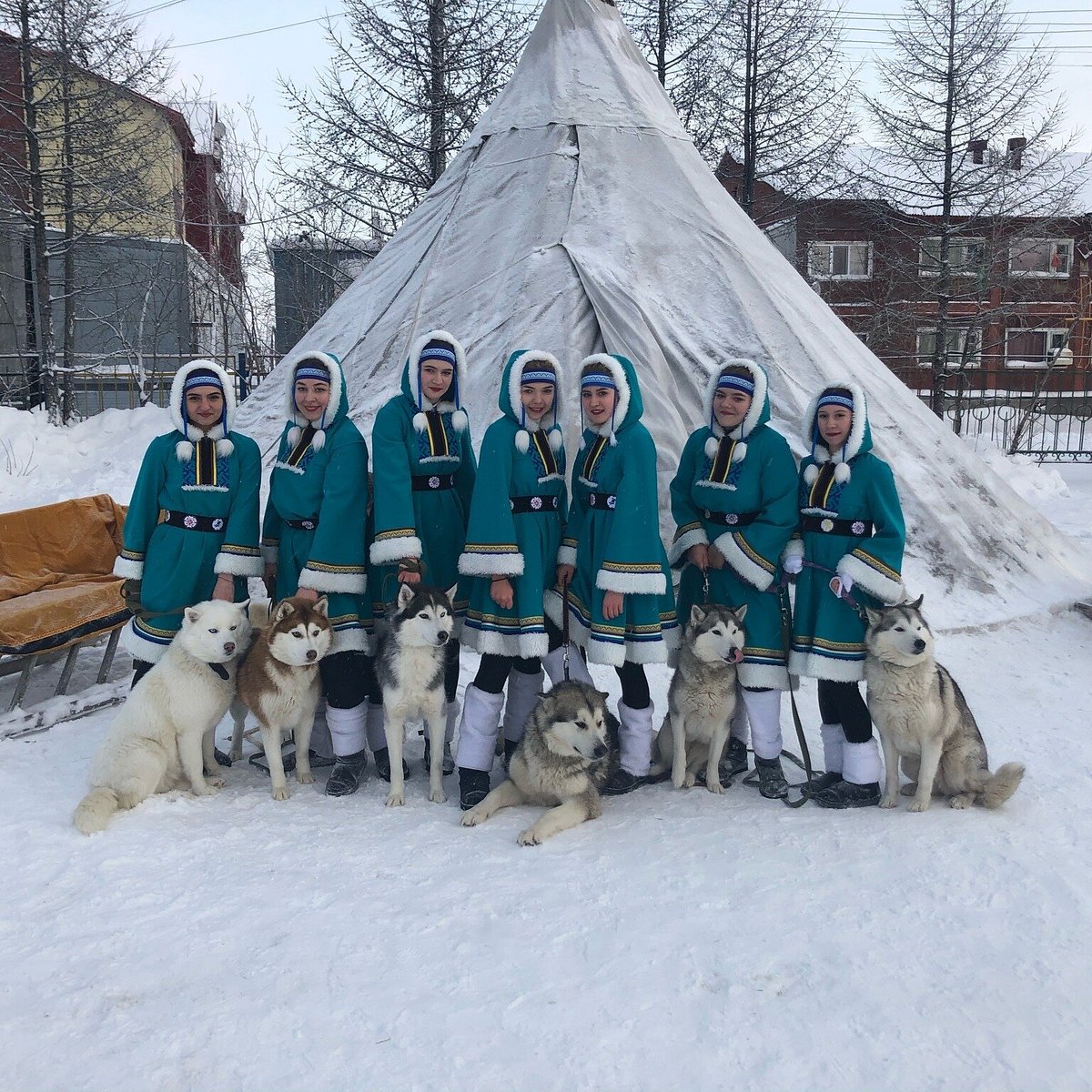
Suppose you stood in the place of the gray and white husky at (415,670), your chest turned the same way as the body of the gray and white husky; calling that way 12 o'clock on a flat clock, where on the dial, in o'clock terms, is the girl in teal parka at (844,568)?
The girl in teal parka is roughly at 9 o'clock from the gray and white husky.

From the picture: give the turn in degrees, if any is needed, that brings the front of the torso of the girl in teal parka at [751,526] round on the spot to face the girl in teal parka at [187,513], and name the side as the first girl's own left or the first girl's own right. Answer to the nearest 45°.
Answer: approximately 90° to the first girl's own right

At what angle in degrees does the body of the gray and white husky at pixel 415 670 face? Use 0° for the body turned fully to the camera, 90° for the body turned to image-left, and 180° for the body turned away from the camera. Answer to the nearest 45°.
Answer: approximately 0°

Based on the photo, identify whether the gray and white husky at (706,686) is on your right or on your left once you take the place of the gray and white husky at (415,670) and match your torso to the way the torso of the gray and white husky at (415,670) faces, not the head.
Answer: on your left
